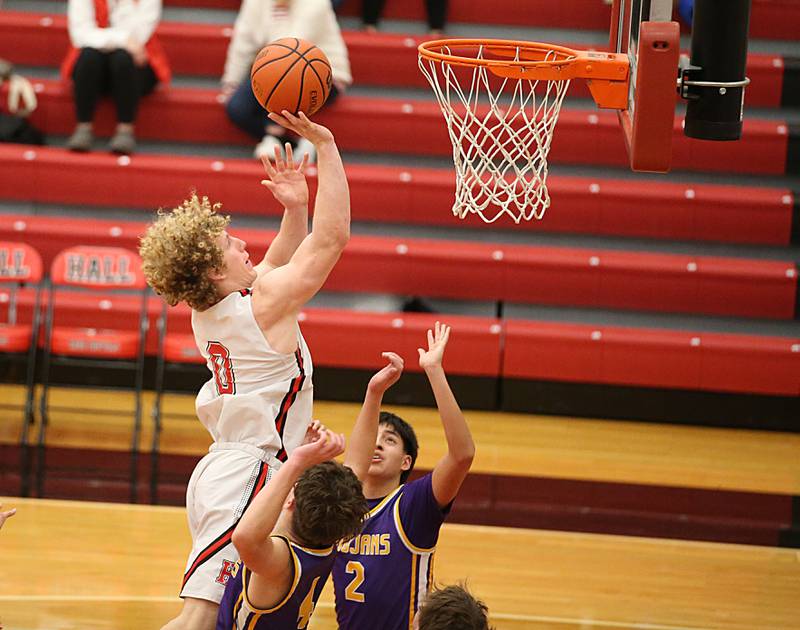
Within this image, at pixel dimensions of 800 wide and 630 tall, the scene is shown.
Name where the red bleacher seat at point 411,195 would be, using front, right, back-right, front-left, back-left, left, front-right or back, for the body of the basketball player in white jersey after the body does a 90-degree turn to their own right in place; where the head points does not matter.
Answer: back-left

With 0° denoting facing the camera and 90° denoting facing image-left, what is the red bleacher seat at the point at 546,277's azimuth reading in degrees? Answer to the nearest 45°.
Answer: approximately 0°

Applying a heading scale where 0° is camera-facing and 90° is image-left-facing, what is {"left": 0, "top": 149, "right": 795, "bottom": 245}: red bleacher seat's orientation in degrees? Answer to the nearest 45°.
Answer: approximately 0°

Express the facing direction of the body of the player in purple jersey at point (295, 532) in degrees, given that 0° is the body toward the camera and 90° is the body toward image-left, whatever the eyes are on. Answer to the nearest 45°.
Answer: approximately 135°

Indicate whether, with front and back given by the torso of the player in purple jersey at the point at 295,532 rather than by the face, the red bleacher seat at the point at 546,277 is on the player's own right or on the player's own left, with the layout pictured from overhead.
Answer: on the player's own right

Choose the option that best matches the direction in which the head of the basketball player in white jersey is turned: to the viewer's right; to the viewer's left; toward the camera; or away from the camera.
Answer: to the viewer's right

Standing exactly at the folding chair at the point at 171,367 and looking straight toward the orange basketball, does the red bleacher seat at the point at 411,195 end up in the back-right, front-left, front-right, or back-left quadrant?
back-left

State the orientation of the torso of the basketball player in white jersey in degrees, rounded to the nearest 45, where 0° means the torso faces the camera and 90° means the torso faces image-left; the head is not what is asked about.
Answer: approximately 225°
